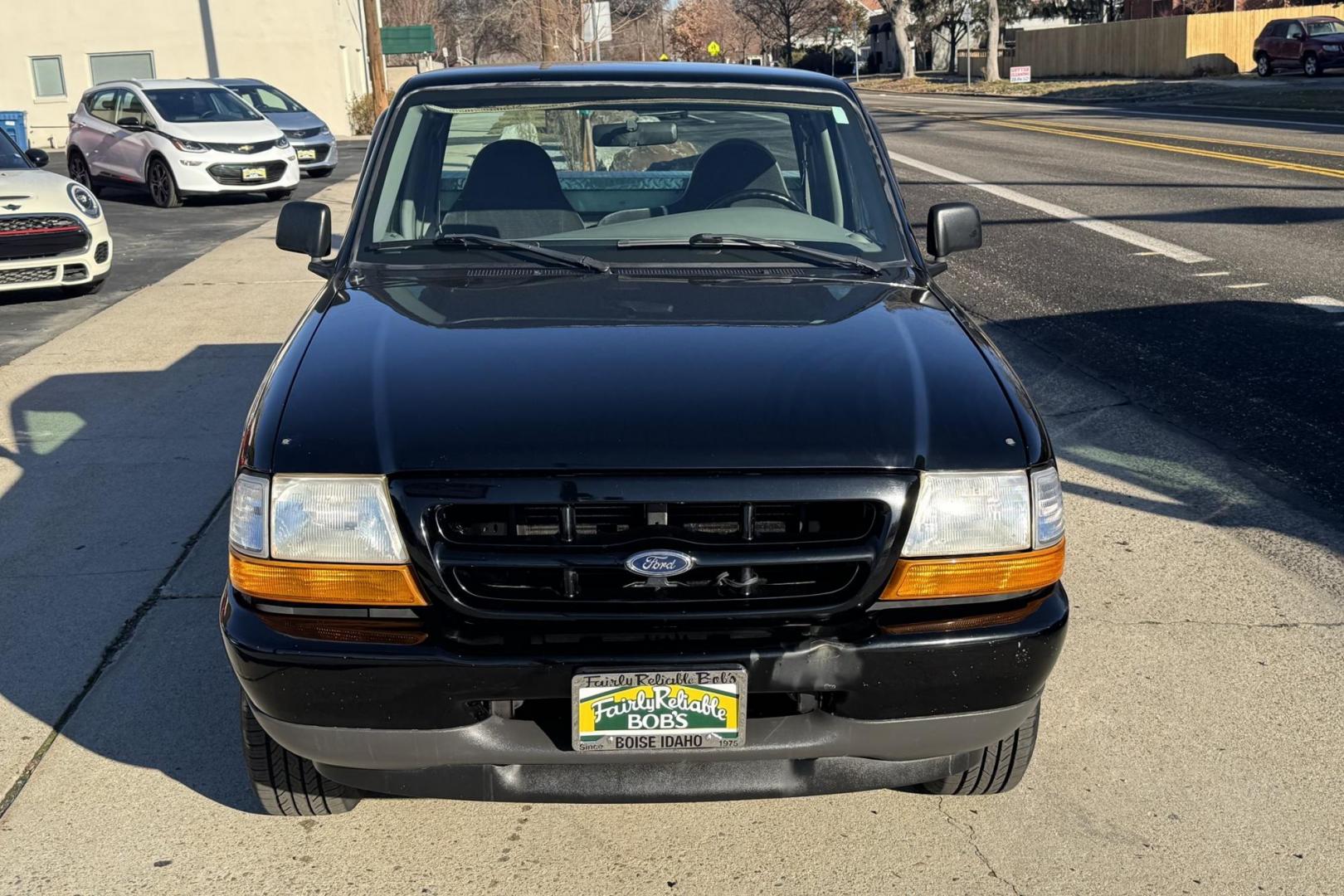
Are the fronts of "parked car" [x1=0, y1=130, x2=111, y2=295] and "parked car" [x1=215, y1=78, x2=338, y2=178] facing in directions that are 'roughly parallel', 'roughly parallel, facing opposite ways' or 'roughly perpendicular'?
roughly parallel

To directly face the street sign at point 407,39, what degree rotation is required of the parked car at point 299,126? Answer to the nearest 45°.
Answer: approximately 135° to its left

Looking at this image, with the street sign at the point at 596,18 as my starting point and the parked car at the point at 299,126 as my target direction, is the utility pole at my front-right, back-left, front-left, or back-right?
front-right

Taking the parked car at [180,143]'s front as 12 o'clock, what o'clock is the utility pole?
The utility pole is roughly at 8 o'clock from the parked car.

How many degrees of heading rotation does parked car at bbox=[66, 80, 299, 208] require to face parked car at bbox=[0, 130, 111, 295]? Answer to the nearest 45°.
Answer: approximately 45° to its right

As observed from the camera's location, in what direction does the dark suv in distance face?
facing the viewer and to the right of the viewer

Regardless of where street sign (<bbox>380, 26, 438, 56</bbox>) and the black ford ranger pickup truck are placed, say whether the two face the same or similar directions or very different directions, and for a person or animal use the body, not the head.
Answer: same or similar directions

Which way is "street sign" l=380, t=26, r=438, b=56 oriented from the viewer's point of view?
toward the camera

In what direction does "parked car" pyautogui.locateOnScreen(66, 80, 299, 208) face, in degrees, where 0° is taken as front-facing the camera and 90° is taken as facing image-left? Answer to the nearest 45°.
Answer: approximately 315°

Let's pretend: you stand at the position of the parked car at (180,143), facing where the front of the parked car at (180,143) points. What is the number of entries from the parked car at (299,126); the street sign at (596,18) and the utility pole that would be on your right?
0

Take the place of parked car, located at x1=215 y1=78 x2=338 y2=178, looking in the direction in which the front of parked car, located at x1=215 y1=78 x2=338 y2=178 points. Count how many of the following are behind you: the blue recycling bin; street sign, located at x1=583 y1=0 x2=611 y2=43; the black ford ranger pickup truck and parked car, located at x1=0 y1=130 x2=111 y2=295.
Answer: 1

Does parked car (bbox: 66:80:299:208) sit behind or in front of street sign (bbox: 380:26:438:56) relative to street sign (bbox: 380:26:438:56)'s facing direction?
in front

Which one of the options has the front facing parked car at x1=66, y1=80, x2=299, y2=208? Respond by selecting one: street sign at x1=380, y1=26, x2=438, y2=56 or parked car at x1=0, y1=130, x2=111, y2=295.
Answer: the street sign

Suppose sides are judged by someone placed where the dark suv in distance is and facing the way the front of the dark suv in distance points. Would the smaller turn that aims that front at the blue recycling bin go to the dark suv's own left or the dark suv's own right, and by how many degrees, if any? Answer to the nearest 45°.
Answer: approximately 90° to the dark suv's own right

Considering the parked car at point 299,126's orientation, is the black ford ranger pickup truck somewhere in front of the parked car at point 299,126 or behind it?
in front

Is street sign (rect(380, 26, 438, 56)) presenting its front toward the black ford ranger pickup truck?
yes

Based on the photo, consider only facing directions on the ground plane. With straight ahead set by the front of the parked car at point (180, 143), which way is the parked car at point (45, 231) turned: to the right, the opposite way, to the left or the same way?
the same way

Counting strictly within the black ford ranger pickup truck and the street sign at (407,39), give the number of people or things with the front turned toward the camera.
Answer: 2
